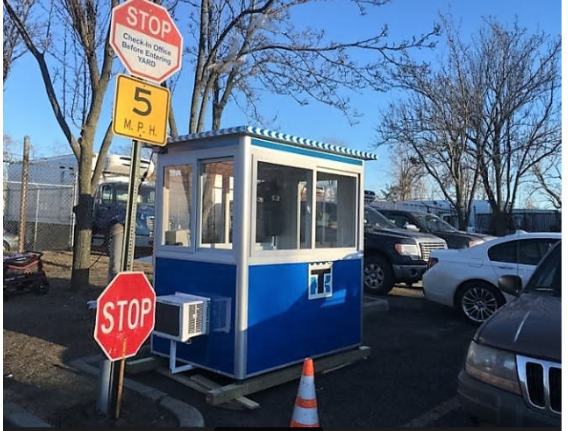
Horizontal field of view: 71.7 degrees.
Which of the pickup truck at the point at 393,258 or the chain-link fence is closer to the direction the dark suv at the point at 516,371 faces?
the chain-link fence

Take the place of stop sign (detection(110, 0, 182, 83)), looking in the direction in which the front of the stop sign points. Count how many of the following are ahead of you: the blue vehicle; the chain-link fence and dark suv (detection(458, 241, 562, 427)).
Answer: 1

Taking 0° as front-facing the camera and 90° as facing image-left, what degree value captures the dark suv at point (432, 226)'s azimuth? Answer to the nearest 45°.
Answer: approximately 315°

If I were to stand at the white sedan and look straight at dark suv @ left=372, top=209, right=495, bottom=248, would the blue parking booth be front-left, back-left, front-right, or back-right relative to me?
back-left

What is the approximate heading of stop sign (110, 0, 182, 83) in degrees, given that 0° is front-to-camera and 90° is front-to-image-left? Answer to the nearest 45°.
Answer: approximately 315°

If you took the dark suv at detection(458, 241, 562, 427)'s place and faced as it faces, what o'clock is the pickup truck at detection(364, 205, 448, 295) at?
The pickup truck is roughly at 4 o'clock from the dark suv.

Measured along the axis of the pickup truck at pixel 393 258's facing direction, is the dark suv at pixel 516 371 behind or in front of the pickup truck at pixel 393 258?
in front

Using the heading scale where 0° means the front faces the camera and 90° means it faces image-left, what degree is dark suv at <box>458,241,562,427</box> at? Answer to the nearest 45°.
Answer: approximately 45°

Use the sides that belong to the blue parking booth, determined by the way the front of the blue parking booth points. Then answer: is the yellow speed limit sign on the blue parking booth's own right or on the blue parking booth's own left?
on the blue parking booth's own right
